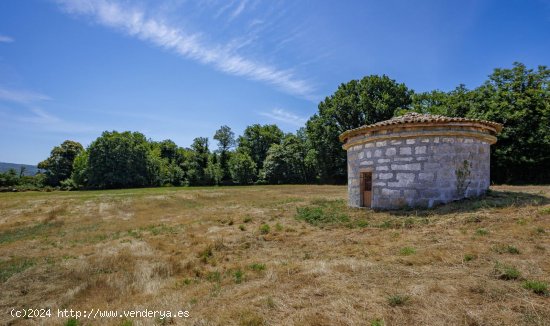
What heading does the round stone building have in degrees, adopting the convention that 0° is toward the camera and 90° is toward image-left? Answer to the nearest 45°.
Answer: approximately 45°

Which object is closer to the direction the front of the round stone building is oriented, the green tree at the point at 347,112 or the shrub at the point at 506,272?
the shrub

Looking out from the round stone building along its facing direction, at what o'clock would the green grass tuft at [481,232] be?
The green grass tuft is roughly at 10 o'clock from the round stone building.

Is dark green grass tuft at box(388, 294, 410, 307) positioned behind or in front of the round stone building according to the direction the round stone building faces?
in front

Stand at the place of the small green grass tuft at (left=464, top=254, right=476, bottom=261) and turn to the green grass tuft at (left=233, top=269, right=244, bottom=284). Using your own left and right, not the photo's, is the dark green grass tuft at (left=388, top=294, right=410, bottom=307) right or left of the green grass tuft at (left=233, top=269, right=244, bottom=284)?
left

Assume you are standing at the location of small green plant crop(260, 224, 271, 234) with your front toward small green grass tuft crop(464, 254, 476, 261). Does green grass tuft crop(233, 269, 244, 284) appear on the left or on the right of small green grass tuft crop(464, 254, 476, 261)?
right

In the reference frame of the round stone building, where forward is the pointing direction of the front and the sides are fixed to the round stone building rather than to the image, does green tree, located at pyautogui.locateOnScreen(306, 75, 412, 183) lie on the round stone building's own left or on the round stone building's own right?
on the round stone building's own right

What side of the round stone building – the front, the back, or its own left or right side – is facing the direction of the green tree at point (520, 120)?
back

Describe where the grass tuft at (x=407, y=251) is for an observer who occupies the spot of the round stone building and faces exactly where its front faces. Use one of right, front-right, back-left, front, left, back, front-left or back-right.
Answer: front-left

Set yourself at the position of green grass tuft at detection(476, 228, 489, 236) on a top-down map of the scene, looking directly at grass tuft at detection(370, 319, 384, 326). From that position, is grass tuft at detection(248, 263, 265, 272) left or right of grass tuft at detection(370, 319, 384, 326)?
right

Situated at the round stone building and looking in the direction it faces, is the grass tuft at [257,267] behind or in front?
in front

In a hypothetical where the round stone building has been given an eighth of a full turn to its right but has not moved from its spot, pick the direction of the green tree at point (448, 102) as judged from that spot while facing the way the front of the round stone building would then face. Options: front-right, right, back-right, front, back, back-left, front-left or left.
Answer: right
